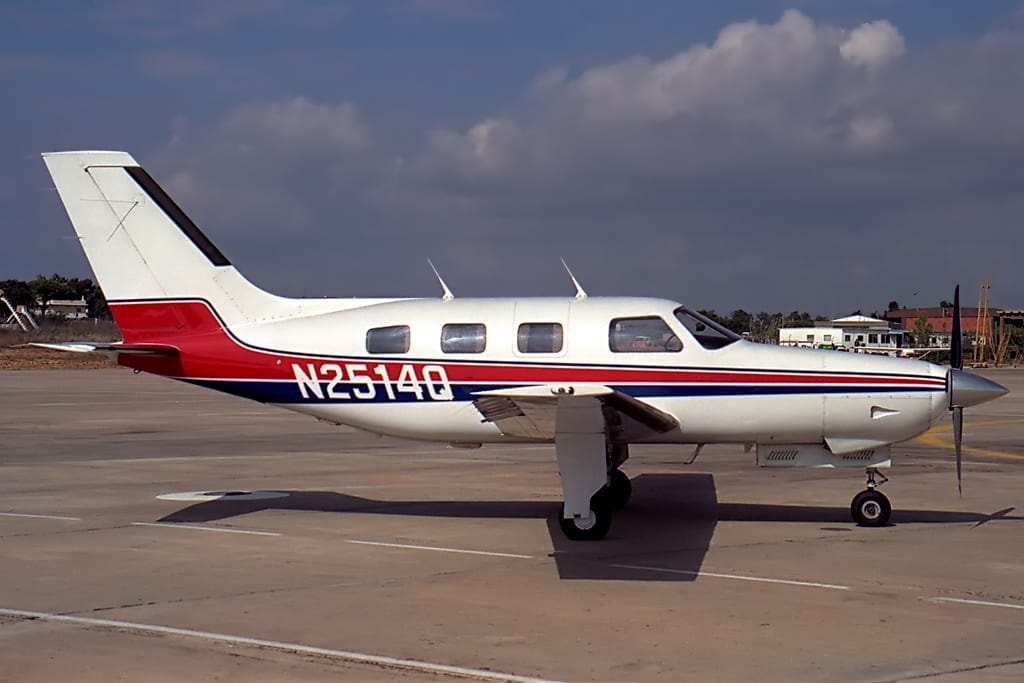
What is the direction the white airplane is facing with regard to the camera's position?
facing to the right of the viewer
